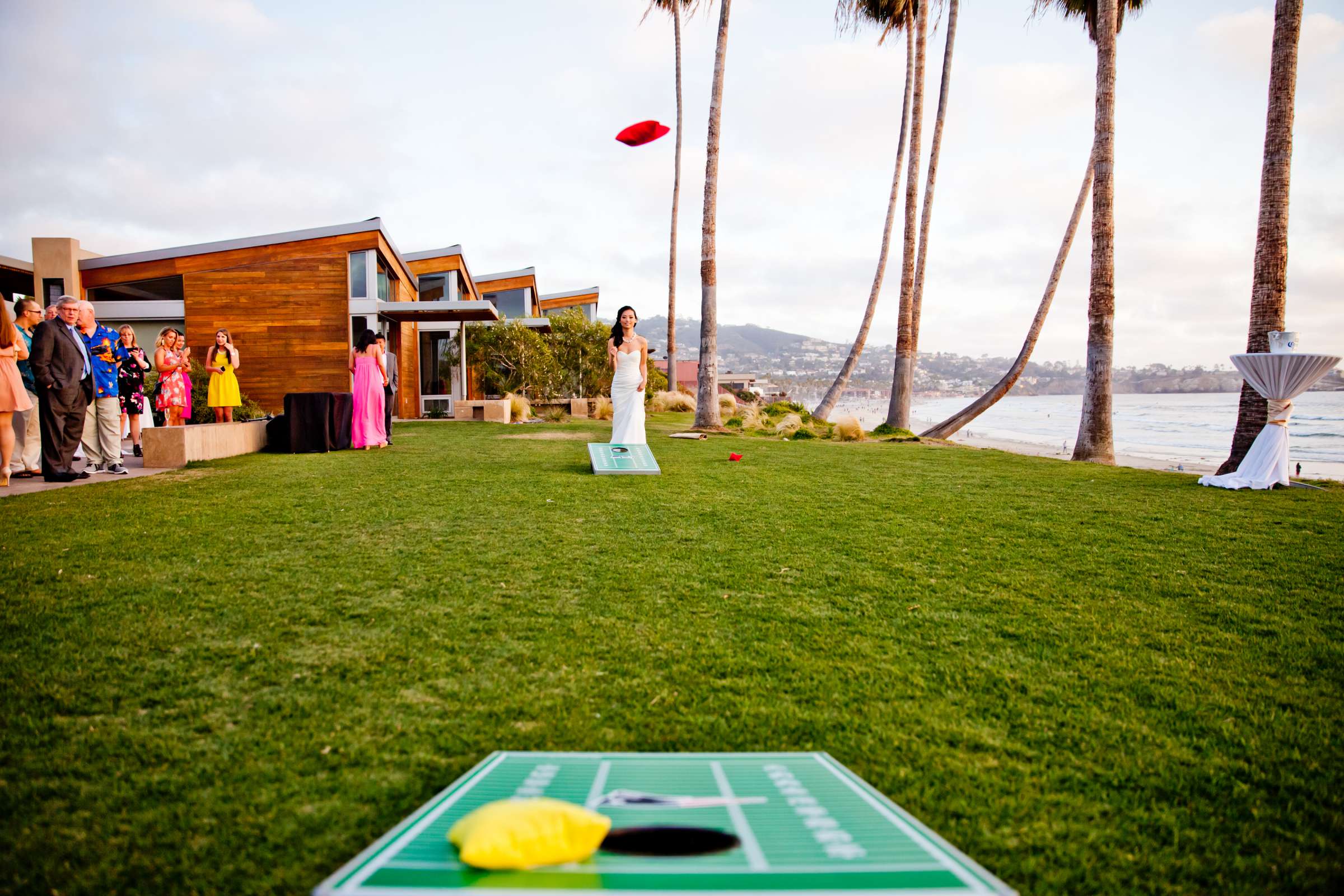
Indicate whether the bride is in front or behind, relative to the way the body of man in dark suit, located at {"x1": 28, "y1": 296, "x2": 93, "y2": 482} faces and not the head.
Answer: in front

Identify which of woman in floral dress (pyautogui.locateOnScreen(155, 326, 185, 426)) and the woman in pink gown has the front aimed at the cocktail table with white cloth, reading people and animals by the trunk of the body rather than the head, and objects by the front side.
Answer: the woman in floral dress

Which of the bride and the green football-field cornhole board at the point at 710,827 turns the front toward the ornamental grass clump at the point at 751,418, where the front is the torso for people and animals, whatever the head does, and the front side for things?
the green football-field cornhole board

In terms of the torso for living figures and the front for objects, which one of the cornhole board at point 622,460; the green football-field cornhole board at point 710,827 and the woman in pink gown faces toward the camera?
the cornhole board

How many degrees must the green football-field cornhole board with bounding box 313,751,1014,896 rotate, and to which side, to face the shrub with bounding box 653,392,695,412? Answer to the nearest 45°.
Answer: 0° — it already faces it

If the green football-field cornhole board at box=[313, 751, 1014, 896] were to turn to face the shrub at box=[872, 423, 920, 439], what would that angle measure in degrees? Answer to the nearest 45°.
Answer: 0° — it already faces it

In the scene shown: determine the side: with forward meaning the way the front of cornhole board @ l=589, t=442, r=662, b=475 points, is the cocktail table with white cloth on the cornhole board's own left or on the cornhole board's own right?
on the cornhole board's own left

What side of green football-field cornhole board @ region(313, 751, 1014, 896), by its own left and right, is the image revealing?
back

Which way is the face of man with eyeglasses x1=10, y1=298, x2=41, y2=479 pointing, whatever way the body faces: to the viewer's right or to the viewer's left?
to the viewer's right

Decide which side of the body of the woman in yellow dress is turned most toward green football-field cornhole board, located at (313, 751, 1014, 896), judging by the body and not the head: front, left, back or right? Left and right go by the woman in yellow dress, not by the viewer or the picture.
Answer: front

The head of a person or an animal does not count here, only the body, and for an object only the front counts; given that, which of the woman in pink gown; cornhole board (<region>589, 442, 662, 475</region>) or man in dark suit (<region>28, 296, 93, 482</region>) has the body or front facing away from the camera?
the woman in pink gown

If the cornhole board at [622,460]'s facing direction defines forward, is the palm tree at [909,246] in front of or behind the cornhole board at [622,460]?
behind
